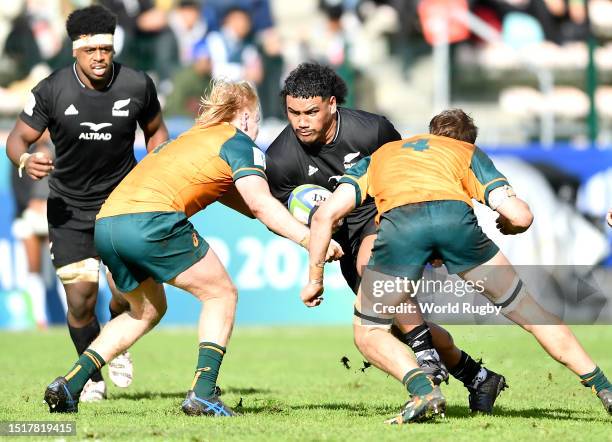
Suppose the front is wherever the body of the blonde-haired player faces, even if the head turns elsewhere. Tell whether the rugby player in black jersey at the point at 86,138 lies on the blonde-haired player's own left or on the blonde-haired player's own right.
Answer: on the blonde-haired player's own left

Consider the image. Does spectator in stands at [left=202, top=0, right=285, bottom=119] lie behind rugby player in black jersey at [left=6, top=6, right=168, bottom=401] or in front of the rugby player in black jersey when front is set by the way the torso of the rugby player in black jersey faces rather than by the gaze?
behind

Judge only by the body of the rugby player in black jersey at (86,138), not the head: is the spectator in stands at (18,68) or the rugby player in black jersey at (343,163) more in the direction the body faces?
the rugby player in black jersey

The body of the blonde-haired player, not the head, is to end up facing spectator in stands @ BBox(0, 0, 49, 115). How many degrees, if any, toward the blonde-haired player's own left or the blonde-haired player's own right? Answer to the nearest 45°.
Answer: approximately 45° to the blonde-haired player's own left

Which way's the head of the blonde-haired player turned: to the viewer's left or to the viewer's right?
to the viewer's right

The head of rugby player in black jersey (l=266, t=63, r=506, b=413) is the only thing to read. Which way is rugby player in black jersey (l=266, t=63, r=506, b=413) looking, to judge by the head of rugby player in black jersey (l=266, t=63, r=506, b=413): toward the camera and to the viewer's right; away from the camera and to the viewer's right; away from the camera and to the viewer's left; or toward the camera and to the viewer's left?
toward the camera and to the viewer's left

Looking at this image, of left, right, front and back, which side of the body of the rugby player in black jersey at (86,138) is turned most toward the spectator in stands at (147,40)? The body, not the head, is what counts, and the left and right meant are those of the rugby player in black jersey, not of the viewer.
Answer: back

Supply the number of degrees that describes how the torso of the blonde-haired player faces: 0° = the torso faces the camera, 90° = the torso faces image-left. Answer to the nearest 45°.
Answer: approximately 225°

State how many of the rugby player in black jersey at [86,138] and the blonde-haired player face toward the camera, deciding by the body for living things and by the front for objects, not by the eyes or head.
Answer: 1

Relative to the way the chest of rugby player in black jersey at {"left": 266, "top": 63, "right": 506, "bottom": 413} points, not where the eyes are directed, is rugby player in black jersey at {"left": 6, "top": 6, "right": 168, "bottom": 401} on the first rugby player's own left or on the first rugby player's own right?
on the first rugby player's own right

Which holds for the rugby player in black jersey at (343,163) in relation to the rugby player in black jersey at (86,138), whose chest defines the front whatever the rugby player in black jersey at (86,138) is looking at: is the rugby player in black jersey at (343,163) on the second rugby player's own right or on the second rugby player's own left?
on the second rugby player's own left

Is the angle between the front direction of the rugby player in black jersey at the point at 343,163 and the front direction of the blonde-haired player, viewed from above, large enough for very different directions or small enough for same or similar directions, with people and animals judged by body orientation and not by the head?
very different directions
